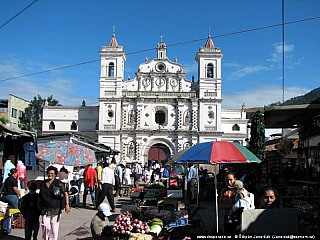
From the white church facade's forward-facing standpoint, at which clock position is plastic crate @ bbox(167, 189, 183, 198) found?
The plastic crate is roughly at 12 o'clock from the white church facade.

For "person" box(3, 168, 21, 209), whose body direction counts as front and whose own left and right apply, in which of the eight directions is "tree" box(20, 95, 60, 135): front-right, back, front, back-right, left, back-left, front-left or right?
left

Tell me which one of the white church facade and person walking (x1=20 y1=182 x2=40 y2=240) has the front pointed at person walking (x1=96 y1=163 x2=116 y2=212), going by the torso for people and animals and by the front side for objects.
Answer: the white church facade

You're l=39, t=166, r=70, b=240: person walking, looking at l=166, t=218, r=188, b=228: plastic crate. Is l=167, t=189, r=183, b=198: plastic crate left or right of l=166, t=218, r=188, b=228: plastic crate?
left

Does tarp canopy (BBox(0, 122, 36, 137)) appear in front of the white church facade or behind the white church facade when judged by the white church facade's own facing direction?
in front
